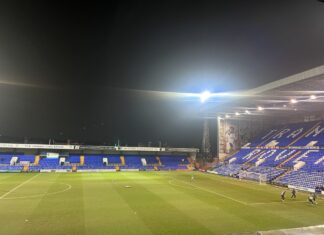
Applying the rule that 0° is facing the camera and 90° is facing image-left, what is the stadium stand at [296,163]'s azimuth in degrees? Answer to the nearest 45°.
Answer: approximately 45°

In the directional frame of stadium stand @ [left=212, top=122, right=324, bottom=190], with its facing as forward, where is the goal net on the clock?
The goal net is roughly at 1 o'clock from the stadium stand.
